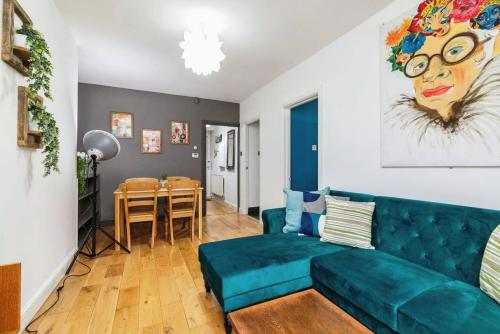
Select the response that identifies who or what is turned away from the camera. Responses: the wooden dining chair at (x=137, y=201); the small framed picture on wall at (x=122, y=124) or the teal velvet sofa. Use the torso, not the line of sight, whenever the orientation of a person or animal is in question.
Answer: the wooden dining chair

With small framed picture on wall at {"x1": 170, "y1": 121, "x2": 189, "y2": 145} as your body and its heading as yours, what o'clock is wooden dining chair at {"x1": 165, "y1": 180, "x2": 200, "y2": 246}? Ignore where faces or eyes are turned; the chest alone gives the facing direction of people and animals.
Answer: The wooden dining chair is roughly at 12 o'clock from the small framed picture on wall.

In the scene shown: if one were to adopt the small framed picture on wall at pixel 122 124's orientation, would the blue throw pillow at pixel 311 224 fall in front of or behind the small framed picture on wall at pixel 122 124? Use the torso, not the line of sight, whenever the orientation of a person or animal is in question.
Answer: in front

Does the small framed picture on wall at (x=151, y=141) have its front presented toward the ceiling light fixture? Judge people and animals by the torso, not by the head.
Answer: yes

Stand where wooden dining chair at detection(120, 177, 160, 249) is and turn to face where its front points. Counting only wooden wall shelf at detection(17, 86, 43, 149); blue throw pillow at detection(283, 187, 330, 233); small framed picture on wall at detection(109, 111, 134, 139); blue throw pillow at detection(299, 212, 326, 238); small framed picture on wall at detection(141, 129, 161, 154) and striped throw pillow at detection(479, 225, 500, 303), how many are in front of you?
2

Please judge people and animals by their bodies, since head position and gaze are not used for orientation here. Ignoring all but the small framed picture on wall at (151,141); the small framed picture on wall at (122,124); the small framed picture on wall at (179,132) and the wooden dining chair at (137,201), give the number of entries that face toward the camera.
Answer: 3

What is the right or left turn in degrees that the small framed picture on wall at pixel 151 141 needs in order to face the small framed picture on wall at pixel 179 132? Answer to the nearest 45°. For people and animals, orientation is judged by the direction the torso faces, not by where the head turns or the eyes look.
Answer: approximately 90° to its left

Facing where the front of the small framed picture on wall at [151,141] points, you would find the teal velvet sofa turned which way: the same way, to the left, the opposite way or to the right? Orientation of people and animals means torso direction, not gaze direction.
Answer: to the right

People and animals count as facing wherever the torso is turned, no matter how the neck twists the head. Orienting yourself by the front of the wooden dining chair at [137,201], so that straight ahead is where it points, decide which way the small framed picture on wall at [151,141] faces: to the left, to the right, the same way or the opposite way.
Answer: the opposite way

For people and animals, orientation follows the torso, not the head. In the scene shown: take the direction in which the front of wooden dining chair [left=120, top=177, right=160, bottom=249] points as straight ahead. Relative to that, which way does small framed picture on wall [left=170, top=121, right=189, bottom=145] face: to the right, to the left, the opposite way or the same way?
the opposite way

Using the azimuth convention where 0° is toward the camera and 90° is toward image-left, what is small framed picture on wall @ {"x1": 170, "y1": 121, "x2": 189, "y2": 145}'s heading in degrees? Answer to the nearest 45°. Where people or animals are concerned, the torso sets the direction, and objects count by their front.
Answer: approximately 0°

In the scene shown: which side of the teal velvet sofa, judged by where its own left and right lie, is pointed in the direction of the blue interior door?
right

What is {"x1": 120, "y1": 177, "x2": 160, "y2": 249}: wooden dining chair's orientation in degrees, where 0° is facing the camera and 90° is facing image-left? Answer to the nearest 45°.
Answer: approximately 180°

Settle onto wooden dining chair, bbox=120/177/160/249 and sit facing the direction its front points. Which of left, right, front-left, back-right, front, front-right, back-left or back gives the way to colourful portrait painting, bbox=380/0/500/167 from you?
back-right

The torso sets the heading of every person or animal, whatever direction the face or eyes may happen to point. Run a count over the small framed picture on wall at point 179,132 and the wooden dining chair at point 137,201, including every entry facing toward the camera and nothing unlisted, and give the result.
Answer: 1

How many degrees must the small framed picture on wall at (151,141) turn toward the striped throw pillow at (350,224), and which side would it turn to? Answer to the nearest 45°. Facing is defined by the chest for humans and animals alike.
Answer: approximately 45° to its left
